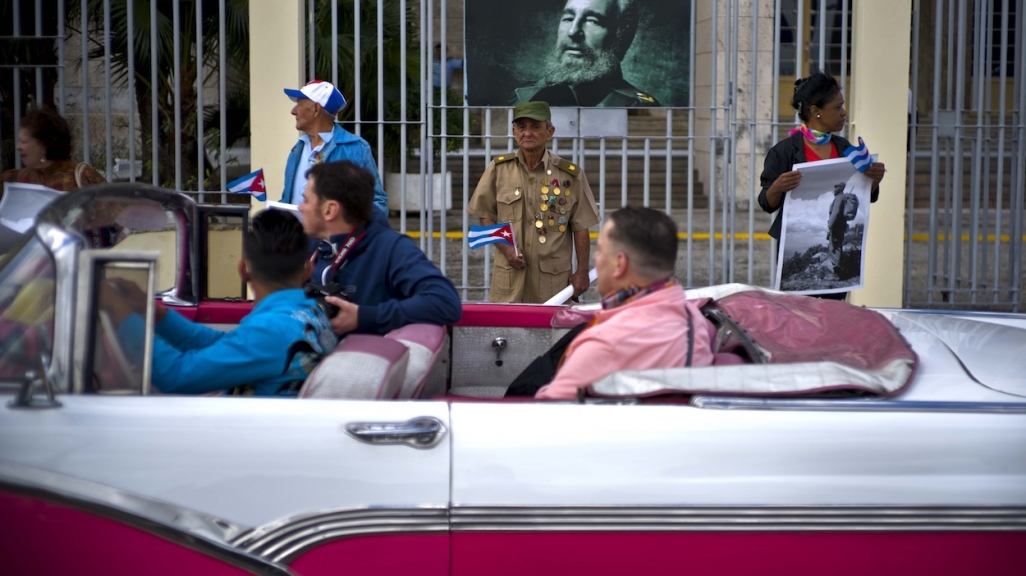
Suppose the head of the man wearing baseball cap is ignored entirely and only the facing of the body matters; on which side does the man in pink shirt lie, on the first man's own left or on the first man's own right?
on the first man's own left

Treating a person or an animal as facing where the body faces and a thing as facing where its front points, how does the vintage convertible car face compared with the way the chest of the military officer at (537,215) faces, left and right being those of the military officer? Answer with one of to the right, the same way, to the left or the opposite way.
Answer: to the right

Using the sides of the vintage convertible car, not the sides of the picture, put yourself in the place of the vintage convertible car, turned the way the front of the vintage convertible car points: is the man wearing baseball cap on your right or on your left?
on your right

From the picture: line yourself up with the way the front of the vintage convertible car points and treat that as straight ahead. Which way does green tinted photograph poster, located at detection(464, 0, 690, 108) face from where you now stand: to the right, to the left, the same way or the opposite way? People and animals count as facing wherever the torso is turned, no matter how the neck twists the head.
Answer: to the left

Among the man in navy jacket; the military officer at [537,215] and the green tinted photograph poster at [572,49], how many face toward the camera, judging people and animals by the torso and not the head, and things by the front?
2

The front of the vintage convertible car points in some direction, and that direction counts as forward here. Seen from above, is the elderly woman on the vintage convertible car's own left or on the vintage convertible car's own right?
on the vintage convertible car's own right

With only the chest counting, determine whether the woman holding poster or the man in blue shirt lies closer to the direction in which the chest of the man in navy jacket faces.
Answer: the man in blue shirt

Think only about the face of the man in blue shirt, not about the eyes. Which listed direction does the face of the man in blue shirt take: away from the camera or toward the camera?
away from the camera

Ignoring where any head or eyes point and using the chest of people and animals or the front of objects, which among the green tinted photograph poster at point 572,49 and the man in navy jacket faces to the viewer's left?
the man in navy jacket

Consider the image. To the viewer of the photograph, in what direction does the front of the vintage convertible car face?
facing to the left of the viewer

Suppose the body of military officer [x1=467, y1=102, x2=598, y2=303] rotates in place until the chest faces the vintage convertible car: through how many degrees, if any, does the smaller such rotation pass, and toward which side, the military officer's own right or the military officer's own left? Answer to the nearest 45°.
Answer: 0° — they already face it
